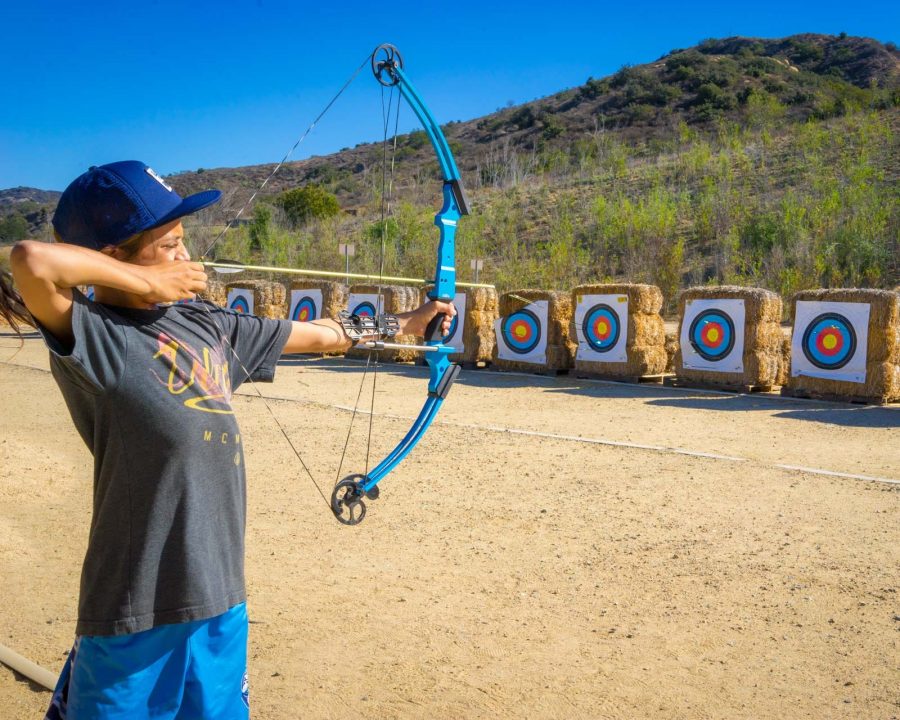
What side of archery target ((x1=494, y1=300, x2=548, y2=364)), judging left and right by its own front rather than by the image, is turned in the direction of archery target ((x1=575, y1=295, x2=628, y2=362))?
left

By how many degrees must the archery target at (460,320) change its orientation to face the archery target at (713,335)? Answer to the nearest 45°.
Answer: approximately 90° to its left

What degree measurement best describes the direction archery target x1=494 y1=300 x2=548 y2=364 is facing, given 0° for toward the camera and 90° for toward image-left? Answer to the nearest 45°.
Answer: approximately 45°

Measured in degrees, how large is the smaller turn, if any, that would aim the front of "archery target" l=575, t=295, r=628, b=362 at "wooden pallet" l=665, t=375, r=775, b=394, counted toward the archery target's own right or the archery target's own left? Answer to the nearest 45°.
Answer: approximately 90° to the archery target's own left

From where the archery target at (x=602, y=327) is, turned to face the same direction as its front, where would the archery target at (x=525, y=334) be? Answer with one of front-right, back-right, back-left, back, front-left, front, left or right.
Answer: right

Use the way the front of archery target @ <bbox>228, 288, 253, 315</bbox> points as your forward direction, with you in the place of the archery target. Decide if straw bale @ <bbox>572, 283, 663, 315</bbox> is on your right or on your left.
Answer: on your left

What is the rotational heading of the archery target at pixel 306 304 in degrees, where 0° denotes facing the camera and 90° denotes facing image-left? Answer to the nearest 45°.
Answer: approximately 45°

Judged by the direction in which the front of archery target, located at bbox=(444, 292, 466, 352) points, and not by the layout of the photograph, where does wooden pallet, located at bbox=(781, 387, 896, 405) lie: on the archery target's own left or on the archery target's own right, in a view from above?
on the archery target's own left

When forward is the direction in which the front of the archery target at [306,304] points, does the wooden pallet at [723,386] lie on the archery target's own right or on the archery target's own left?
on the archery target's own left

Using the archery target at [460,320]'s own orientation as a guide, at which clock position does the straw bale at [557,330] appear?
The straw bale is roughly at 9 o'clock from the archery target.

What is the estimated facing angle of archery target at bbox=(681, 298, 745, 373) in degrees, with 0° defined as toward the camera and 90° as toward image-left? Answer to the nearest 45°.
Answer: approximately 45°

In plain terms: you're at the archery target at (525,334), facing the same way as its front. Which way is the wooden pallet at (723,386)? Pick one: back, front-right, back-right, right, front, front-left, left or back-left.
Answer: left
